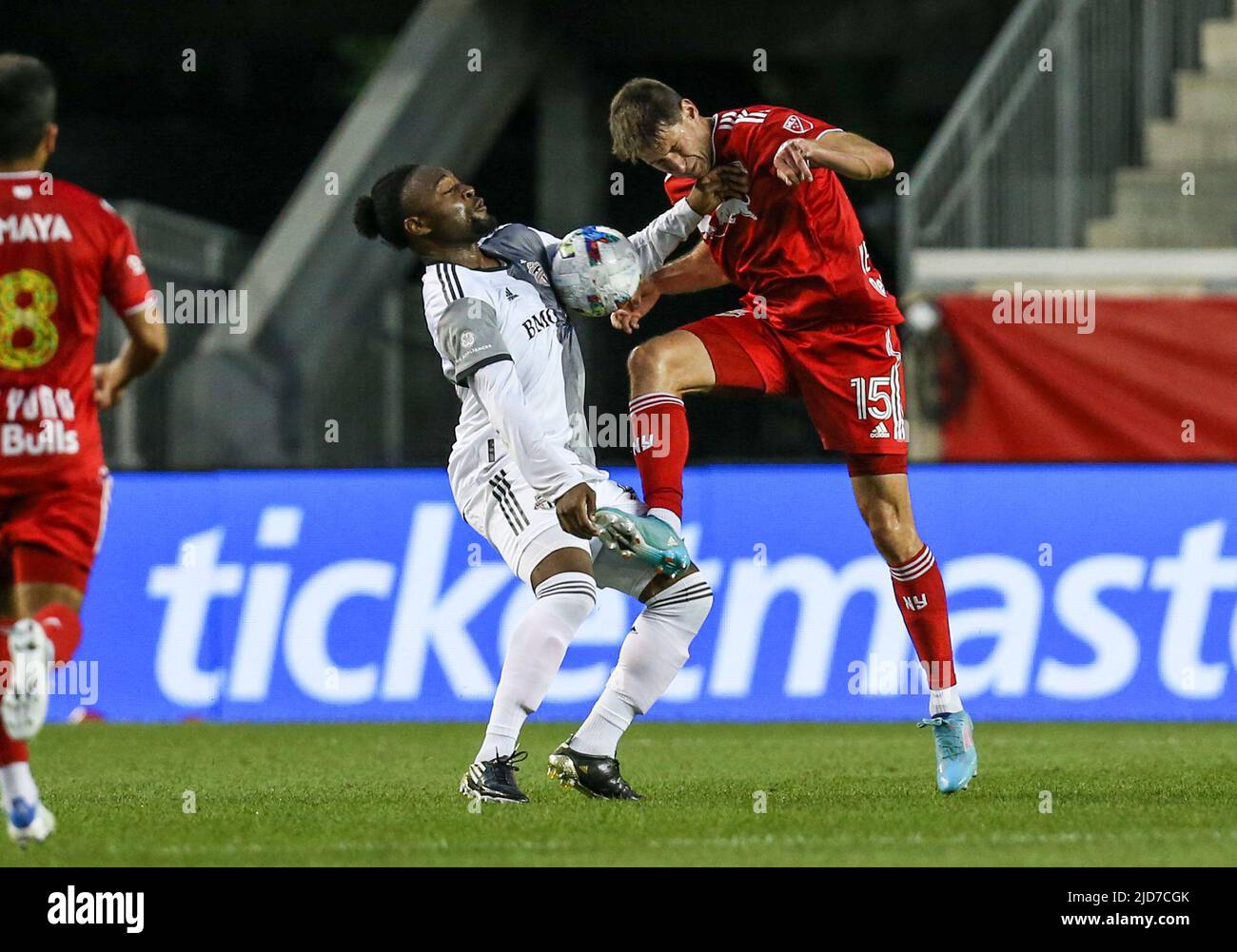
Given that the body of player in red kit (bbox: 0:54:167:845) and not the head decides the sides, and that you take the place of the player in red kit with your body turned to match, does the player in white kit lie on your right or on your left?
on your right

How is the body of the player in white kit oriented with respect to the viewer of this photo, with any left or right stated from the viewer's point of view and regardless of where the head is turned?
facing the viewer and to the right of the viewer

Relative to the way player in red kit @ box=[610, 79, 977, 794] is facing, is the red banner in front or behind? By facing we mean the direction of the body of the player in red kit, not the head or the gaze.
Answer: behind

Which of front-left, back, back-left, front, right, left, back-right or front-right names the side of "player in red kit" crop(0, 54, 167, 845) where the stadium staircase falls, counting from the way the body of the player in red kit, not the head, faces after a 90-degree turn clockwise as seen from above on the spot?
front-left

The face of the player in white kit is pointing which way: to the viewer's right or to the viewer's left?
to the viewer's right

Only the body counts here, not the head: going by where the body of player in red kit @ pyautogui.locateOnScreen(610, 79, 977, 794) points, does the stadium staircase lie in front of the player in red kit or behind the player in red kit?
behind

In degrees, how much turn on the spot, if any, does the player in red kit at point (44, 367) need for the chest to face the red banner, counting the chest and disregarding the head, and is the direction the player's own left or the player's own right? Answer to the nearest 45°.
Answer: approximately 45° to the player's own right

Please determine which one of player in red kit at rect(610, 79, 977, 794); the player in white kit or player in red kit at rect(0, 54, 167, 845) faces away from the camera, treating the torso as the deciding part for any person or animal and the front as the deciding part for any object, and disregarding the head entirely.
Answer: player in red kit at rect(0, 54, 167, 845)

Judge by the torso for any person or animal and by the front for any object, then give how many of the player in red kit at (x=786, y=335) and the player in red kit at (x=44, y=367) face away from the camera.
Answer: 1

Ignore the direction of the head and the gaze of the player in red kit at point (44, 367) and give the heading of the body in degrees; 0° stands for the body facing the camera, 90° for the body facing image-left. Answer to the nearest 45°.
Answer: approximately 180°

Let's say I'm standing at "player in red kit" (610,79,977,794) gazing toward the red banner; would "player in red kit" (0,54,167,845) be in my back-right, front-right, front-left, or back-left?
back-left

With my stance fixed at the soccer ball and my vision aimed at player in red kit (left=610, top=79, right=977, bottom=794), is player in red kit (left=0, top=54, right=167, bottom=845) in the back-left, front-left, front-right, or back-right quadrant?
back-right

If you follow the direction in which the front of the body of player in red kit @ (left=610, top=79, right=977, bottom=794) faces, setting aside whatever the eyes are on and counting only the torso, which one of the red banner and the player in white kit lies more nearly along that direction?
the player in white kit

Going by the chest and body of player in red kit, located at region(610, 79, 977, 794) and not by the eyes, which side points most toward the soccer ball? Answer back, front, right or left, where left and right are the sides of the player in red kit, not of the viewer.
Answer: front

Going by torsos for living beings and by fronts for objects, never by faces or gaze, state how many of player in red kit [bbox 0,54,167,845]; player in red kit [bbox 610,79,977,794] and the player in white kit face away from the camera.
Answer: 1

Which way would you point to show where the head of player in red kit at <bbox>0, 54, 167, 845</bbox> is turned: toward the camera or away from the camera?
away from the camera

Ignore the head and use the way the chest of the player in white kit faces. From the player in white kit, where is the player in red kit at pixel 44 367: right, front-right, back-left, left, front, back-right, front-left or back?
right
